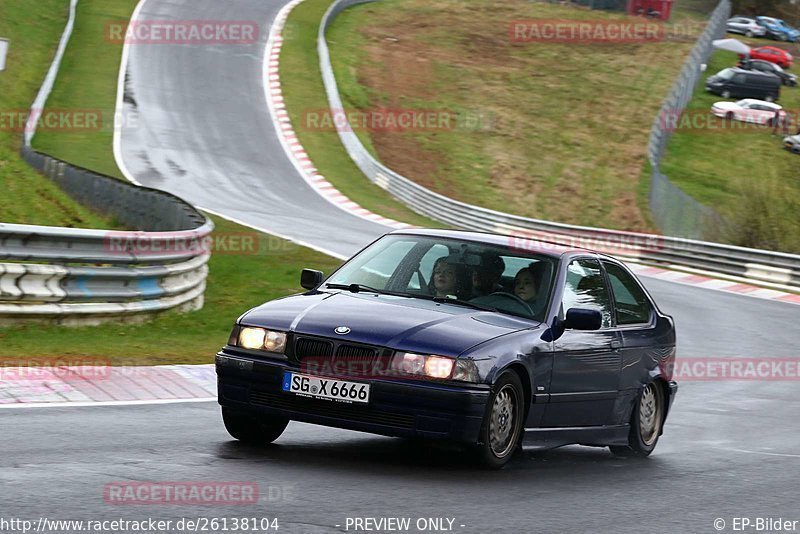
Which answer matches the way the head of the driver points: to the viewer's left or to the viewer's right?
to the viewer's left

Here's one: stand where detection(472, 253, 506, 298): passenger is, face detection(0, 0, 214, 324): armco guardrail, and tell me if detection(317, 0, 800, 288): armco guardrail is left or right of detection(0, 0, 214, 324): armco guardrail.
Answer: right

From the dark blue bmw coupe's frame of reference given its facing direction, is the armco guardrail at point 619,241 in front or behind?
behind

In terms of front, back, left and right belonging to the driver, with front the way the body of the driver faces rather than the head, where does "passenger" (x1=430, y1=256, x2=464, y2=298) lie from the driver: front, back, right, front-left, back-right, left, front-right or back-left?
front-right

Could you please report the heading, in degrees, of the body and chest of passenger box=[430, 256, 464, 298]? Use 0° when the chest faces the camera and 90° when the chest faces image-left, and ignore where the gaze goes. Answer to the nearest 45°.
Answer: approximately 45°

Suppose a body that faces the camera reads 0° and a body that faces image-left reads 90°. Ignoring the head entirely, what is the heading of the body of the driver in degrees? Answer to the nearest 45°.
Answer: approximately 45°

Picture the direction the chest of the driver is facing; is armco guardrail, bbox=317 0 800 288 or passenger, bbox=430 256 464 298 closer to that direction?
the passenger

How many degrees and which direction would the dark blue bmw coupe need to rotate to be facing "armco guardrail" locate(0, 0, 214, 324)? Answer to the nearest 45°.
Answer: approximately 90° to its right

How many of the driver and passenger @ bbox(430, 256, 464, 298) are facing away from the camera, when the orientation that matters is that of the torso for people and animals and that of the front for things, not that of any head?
0

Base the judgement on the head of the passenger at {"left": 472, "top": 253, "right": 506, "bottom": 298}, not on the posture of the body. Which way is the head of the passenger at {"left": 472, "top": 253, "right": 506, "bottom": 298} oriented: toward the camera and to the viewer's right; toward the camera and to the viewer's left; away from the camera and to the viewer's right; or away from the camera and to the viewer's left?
toward the camera and to the viewer's left

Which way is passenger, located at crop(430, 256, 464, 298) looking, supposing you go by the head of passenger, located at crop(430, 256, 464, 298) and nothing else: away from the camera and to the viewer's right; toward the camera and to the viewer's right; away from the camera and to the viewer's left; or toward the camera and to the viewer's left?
toward the camera and to the viewer's left

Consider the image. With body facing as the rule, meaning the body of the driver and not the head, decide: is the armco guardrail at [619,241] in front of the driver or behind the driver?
behind
